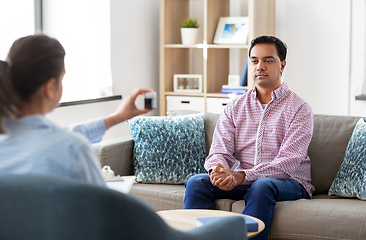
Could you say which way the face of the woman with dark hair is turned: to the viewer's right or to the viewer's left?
to the viewer's right

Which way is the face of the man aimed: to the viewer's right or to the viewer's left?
to the viewer's left

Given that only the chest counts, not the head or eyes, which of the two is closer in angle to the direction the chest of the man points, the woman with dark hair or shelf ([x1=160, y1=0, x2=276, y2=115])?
the woman with dark hair

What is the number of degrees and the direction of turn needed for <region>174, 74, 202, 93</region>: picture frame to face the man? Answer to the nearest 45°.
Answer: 0° — it already faces them

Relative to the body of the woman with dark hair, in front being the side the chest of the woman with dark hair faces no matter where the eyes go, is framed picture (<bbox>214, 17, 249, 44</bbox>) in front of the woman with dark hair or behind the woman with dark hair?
in front

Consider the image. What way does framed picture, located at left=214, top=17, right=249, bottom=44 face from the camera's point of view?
toward the camera

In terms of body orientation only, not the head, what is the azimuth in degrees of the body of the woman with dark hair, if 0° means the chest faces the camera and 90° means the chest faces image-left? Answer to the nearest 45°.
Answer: approximately 225°

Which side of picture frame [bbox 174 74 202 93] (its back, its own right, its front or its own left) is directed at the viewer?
front

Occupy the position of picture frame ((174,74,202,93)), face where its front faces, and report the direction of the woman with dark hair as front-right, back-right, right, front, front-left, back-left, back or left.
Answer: front

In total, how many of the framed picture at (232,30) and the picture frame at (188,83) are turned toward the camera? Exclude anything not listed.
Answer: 2

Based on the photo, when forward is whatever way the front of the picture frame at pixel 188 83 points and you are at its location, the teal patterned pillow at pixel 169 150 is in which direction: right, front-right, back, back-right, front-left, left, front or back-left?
front
